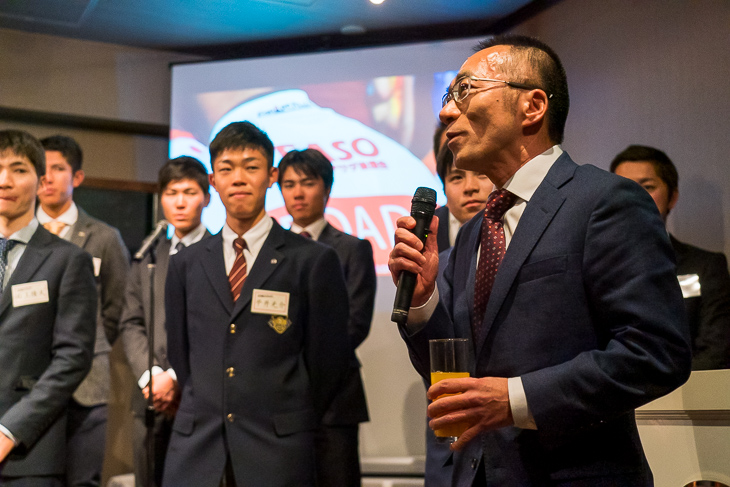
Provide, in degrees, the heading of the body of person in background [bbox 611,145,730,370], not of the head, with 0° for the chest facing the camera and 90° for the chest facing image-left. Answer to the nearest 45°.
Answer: approximately 45°

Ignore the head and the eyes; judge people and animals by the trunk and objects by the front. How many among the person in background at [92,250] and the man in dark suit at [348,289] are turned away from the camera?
0

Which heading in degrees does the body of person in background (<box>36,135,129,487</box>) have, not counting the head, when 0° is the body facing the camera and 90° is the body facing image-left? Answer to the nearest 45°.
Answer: approximately 45°

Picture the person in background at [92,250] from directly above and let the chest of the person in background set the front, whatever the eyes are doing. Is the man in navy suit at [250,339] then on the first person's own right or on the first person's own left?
on the first person's own left

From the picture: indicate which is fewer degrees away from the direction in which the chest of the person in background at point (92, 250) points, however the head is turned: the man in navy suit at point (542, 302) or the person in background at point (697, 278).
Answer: the man in navy suit

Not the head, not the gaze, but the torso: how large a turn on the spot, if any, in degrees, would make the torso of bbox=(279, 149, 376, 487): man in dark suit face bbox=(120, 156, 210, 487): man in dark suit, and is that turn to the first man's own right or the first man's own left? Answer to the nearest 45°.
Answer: approximately 45° to the first man's own right

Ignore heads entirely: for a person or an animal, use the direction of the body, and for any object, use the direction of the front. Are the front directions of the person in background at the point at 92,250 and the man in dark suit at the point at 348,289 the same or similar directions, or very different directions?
same or similar directions

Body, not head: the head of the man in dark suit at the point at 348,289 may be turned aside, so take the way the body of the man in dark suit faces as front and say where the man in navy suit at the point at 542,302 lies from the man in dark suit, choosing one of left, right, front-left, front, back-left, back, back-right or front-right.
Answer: front-left

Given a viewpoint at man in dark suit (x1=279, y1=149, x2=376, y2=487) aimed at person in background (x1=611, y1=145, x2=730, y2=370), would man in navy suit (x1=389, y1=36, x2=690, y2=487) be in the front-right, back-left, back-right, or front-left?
front-right

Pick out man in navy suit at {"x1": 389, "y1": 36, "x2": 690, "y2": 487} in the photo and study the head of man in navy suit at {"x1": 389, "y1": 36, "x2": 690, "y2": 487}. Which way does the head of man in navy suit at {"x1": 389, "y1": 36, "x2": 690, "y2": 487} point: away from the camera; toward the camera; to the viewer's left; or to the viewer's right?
to the viewer's left
